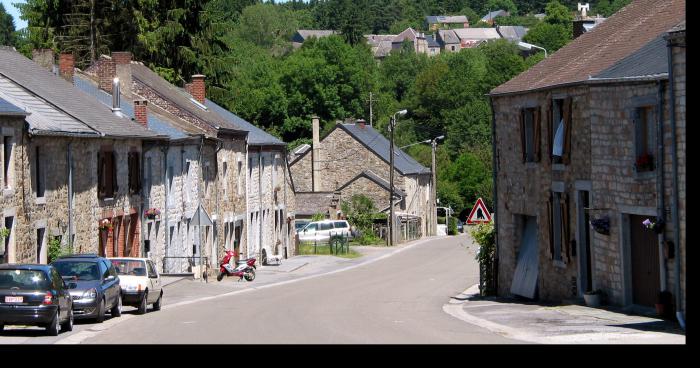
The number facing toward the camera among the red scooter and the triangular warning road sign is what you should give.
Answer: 1

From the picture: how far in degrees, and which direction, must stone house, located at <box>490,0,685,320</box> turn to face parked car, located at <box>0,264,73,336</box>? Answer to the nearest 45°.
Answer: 0° — it already faces it

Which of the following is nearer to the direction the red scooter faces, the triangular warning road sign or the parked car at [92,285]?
the parked car

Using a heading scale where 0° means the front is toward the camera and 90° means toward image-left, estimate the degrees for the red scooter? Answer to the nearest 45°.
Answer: approximately 90°
